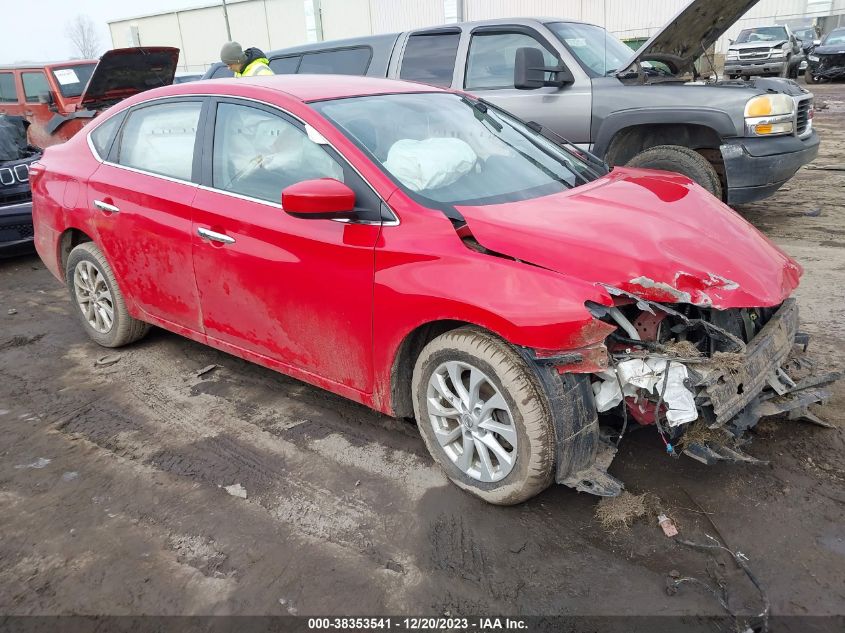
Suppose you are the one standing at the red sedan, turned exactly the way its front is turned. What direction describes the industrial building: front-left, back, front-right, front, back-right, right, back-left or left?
back-left

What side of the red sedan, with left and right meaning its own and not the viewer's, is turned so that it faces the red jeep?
back

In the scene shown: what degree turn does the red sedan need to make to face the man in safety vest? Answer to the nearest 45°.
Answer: approximately 135° to its left

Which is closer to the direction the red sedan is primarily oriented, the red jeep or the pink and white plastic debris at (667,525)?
the pink and white plastic debris

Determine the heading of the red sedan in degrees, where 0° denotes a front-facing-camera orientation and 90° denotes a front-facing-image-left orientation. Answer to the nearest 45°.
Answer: approximately 315°

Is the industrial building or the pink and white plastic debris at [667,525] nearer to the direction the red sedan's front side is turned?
the pink and white plastic debris

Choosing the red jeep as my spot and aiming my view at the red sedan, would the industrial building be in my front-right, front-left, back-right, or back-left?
back-left

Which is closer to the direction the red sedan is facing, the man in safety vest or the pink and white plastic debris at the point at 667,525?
the pink and white plastic debris

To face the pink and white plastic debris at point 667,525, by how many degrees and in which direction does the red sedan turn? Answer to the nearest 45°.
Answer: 0° — it already faces it
